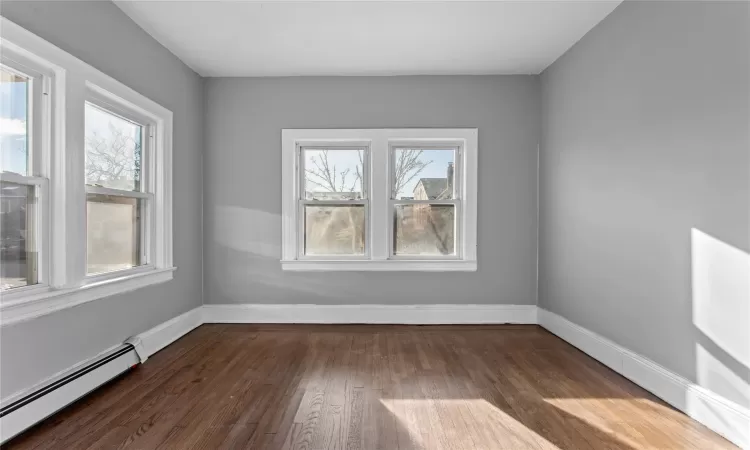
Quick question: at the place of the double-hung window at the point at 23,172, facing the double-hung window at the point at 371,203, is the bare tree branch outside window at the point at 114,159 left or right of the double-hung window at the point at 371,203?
left

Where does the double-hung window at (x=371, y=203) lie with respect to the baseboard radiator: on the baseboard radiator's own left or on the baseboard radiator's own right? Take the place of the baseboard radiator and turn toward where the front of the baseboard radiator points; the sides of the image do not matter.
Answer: on the baseboard radiator's own left

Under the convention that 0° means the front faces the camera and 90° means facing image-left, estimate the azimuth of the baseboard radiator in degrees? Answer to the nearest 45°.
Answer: approximately 315°
